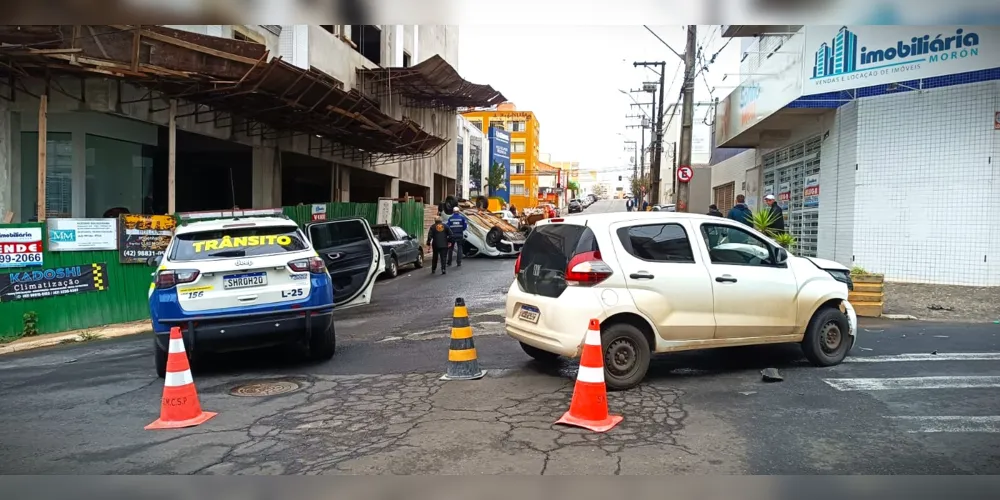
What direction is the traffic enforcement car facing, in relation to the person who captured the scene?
facing away from the viewer

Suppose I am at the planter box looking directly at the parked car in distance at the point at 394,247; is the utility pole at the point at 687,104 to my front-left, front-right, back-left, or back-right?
front-right

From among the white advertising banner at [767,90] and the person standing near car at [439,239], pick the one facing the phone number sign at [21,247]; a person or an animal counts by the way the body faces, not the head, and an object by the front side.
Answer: the white advertising banner

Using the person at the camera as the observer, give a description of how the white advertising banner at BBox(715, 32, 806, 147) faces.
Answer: facing the viewer and to the left of the viewer

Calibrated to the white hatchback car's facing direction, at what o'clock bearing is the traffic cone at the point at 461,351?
The traffic cone is roughly at 7 o'clock from the white hatchback car.

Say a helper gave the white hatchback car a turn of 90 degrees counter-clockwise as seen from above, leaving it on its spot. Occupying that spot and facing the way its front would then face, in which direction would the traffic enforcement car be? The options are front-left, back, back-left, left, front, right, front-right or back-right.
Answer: front-left

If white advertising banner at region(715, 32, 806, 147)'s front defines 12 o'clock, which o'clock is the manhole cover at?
The manhole cover is roughly at 11 o'clock from the white advertising banner.

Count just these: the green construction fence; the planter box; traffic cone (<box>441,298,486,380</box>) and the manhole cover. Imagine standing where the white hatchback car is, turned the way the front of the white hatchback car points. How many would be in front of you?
1

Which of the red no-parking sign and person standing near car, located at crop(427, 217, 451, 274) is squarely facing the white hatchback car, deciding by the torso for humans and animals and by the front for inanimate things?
the red no-parking sign

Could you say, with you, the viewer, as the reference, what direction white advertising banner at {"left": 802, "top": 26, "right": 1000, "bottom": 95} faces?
facing the viewer

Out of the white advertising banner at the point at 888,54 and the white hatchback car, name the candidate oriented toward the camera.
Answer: the white advertising banner

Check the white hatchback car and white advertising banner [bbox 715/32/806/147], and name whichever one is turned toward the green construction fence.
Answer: the white advertising banner

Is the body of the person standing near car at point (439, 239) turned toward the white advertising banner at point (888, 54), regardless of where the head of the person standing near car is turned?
no

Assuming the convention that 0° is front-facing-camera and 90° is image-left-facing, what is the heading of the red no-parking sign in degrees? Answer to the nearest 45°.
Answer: approximately 0°

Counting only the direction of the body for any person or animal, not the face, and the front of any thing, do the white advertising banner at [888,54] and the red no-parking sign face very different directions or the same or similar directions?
same or similar directions
